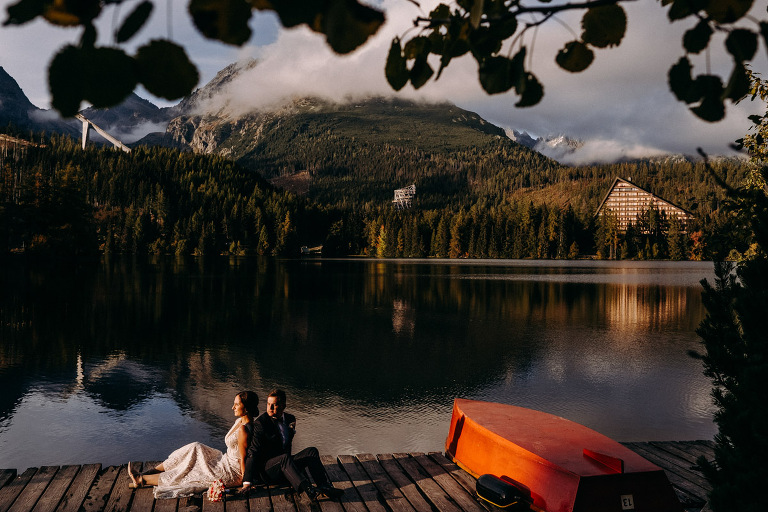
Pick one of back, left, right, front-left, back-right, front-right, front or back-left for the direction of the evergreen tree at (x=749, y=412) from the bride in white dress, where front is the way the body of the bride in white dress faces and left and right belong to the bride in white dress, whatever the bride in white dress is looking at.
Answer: back-left

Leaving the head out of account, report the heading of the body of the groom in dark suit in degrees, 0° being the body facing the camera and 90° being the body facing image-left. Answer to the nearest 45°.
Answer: approximately 315°

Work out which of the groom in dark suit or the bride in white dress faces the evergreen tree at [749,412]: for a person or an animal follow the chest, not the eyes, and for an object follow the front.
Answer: the groom in dark suit

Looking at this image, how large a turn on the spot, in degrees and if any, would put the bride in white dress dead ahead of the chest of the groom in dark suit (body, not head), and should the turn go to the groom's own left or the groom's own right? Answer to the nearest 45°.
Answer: approximately 135° to the groom's own right

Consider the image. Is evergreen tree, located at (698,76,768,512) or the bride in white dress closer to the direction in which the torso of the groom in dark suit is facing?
the evergreen tree

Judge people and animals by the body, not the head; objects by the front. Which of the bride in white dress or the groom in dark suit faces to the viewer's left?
the bride in white dress

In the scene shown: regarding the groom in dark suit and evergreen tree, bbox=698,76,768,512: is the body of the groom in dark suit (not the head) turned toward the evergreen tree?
yes

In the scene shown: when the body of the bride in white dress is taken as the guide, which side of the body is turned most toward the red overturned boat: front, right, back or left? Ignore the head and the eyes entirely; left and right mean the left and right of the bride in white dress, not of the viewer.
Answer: back

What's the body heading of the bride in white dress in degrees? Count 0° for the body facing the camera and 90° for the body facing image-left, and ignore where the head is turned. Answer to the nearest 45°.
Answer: approximately 90°

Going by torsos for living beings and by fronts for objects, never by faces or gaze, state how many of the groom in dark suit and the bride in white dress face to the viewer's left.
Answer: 1

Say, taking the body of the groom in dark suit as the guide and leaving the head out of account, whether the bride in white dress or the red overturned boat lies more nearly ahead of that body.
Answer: the red overturned boat
